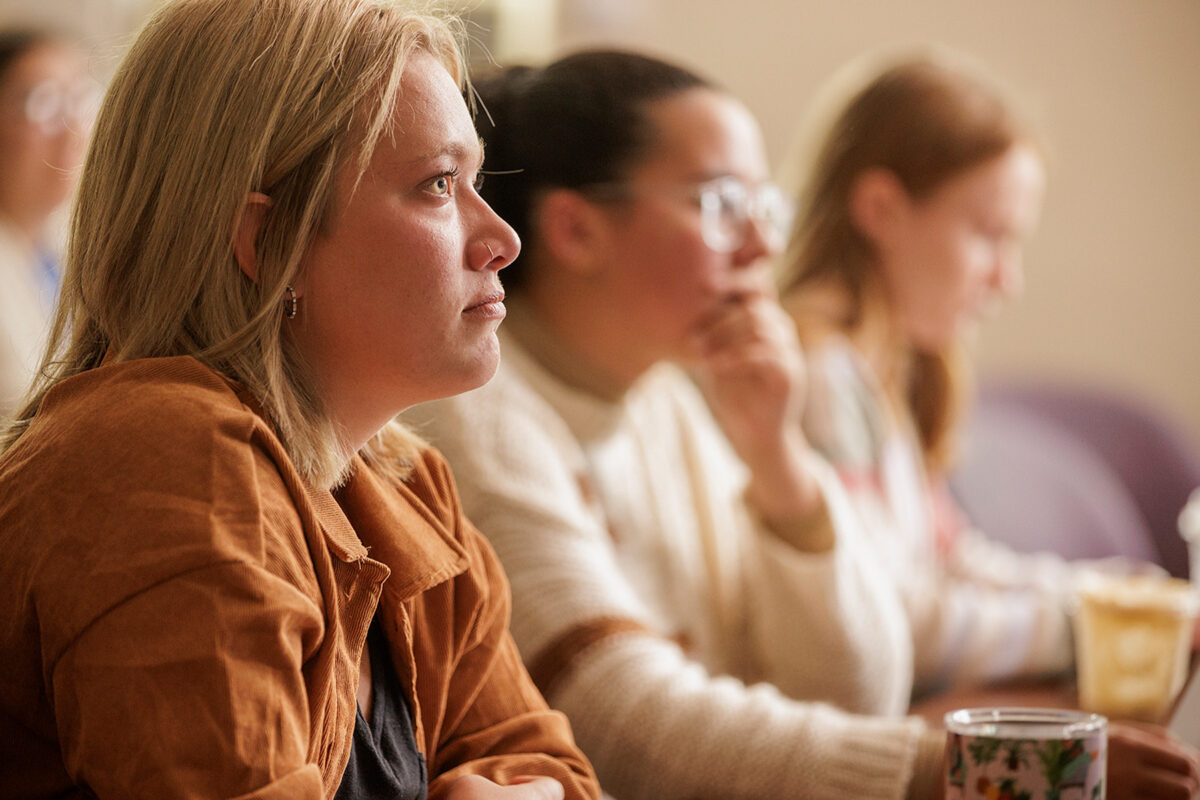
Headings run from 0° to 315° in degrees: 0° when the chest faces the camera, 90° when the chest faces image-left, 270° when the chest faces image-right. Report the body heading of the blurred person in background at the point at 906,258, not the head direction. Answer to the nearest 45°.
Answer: approximately 270°

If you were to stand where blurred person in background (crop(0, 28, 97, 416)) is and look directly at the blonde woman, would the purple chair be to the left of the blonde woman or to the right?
left

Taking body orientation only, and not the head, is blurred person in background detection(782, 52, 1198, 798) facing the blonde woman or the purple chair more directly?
the purple chair

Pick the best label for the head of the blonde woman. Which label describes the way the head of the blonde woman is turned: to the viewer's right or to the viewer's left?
to the viewer's right

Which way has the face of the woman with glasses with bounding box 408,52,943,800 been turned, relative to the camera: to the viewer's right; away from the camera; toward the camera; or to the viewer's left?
to the viewer's right

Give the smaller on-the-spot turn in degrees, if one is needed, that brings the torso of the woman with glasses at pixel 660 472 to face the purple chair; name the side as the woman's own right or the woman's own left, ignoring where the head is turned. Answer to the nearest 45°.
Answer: approximately 90° to the woman's own left

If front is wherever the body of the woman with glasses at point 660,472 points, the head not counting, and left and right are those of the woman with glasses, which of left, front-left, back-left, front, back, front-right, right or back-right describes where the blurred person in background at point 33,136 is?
back

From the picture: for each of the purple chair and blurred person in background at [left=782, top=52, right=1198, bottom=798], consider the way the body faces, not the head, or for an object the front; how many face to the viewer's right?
1

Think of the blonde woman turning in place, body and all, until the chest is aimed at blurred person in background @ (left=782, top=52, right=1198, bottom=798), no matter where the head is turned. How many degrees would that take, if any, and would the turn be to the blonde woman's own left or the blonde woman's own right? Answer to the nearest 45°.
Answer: approximately 90° to the blonde woman's own left

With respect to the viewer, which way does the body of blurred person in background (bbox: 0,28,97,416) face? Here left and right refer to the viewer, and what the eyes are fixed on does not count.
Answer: facing the viewer and to the right of the viewer
